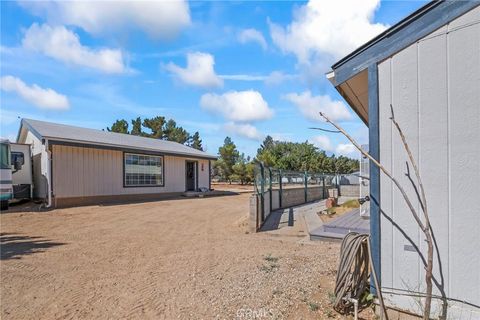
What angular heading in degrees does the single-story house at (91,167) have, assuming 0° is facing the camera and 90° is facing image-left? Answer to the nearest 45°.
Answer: approximately 315°

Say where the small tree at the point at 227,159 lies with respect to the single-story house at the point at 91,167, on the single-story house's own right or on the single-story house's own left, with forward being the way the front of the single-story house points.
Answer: on the single-story house's own left

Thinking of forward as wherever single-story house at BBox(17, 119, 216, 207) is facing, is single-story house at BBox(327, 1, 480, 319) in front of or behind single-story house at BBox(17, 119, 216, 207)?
in front

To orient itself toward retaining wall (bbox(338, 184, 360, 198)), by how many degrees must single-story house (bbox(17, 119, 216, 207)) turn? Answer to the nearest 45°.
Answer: approximately 45° to its left

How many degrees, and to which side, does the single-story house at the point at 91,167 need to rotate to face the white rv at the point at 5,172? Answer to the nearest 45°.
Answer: approximately 90° to its right
